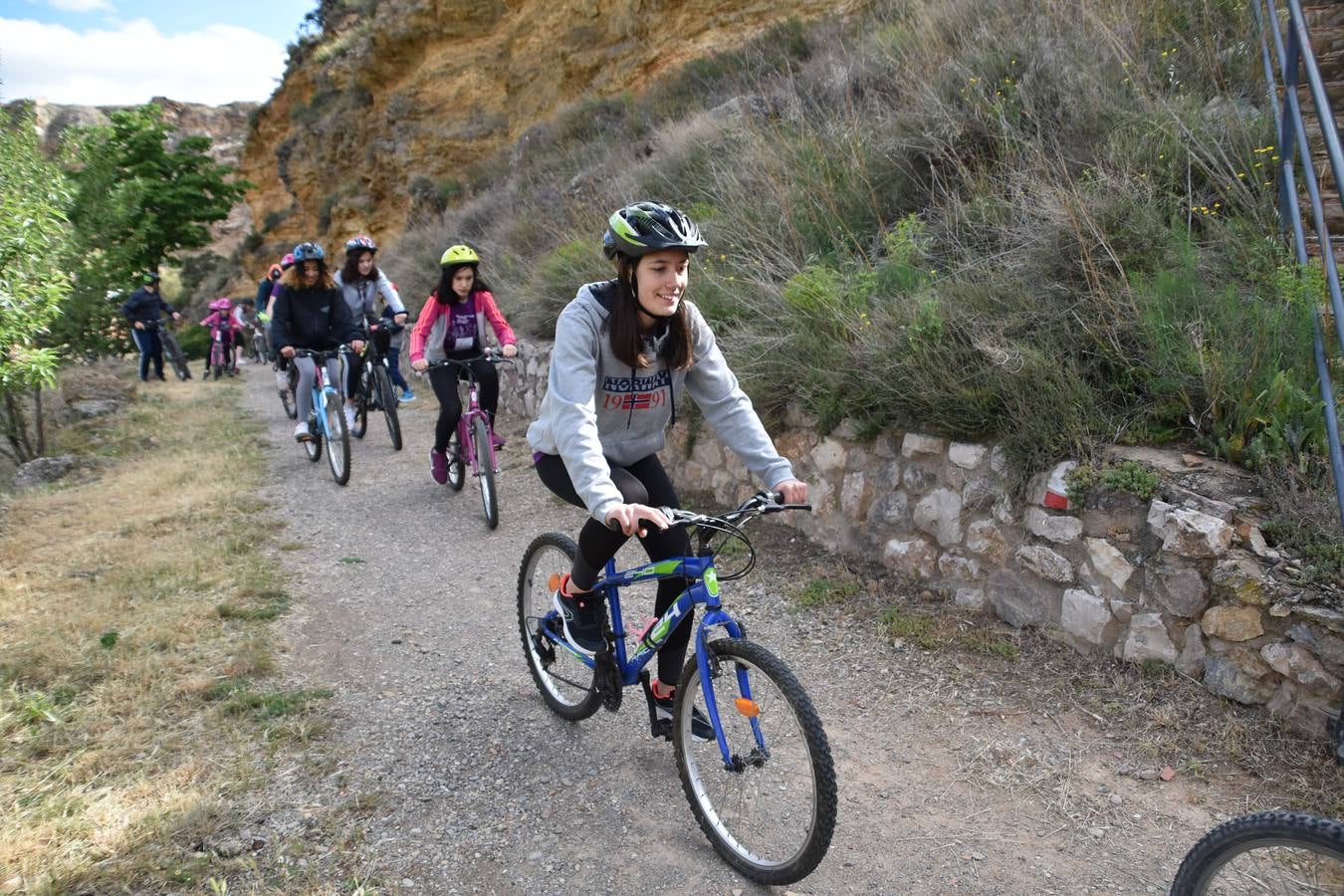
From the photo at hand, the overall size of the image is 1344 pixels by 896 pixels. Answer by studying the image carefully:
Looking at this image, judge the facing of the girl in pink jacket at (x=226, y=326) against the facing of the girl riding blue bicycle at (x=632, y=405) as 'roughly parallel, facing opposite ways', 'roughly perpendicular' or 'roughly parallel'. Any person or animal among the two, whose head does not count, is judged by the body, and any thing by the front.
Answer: roughly parallel

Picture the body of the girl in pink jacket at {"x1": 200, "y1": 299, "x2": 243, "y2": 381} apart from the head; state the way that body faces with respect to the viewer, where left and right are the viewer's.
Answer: facing the viewer

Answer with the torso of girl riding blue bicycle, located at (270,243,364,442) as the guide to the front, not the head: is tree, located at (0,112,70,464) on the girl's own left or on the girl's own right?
on the girl's own right

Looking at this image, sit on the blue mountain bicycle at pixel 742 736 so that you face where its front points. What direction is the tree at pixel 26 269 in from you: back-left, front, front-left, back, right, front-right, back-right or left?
back

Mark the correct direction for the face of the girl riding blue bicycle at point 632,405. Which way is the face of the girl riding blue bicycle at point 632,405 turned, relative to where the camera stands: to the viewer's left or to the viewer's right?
to the viewer's right

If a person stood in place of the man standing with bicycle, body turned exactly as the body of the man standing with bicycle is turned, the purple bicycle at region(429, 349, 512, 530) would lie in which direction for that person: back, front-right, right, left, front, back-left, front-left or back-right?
front-right

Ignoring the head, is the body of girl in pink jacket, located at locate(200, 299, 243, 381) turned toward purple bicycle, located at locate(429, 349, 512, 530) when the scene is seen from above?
yes

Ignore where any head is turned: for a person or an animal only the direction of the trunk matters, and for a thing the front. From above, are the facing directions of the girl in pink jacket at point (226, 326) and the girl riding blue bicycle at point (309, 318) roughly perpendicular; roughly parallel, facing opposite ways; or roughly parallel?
roughly parallel

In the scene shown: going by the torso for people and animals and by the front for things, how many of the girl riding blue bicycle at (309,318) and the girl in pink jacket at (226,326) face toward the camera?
2

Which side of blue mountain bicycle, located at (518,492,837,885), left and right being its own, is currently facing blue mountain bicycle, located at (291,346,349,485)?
back

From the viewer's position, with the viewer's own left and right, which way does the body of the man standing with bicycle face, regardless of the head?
facing the viewer and to the right of the viewer

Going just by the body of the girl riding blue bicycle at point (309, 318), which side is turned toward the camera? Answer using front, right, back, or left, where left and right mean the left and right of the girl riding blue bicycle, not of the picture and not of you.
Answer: front

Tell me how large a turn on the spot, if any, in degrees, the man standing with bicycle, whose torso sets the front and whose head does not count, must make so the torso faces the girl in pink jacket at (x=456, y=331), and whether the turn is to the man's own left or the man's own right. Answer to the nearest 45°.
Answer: approximately 45° to the man's own right

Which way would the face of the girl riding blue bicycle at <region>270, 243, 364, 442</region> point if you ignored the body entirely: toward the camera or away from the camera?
toward the camera

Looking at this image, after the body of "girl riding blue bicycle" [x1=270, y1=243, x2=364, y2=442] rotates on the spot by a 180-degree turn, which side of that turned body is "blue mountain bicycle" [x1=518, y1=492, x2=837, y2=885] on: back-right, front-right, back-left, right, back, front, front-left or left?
back

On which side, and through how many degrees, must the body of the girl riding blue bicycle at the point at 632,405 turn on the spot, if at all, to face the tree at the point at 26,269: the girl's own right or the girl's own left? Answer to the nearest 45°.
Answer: approximately 180°
